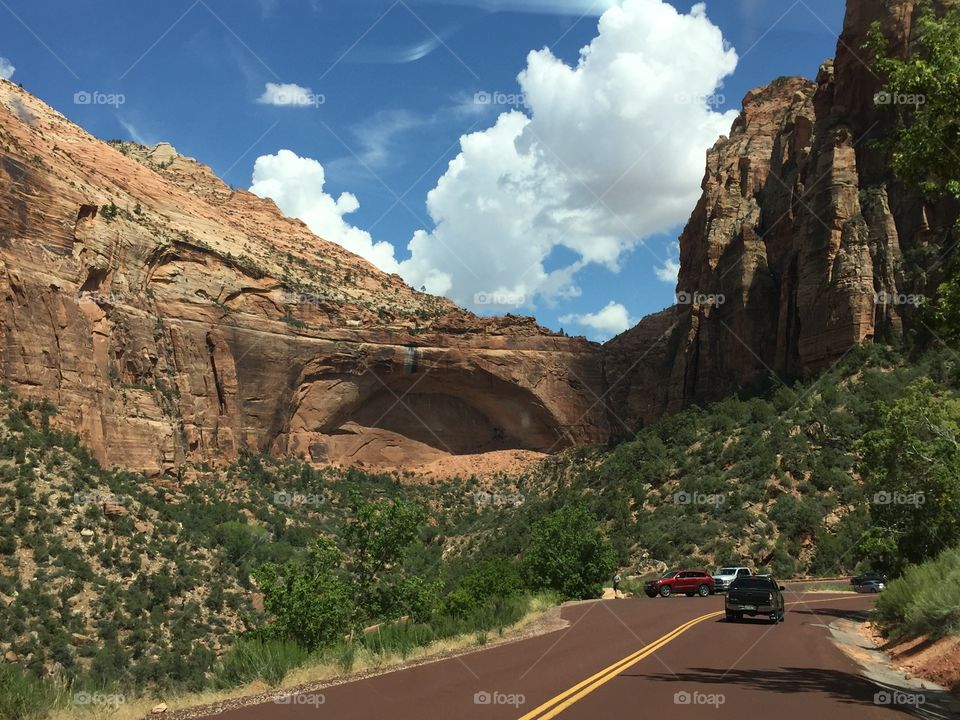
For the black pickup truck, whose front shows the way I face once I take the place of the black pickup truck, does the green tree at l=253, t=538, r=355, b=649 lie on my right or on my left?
on my left

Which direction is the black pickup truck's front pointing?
away from the camera

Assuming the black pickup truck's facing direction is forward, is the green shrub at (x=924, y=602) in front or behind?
behind

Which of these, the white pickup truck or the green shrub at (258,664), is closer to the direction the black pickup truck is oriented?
the white pickup truck
